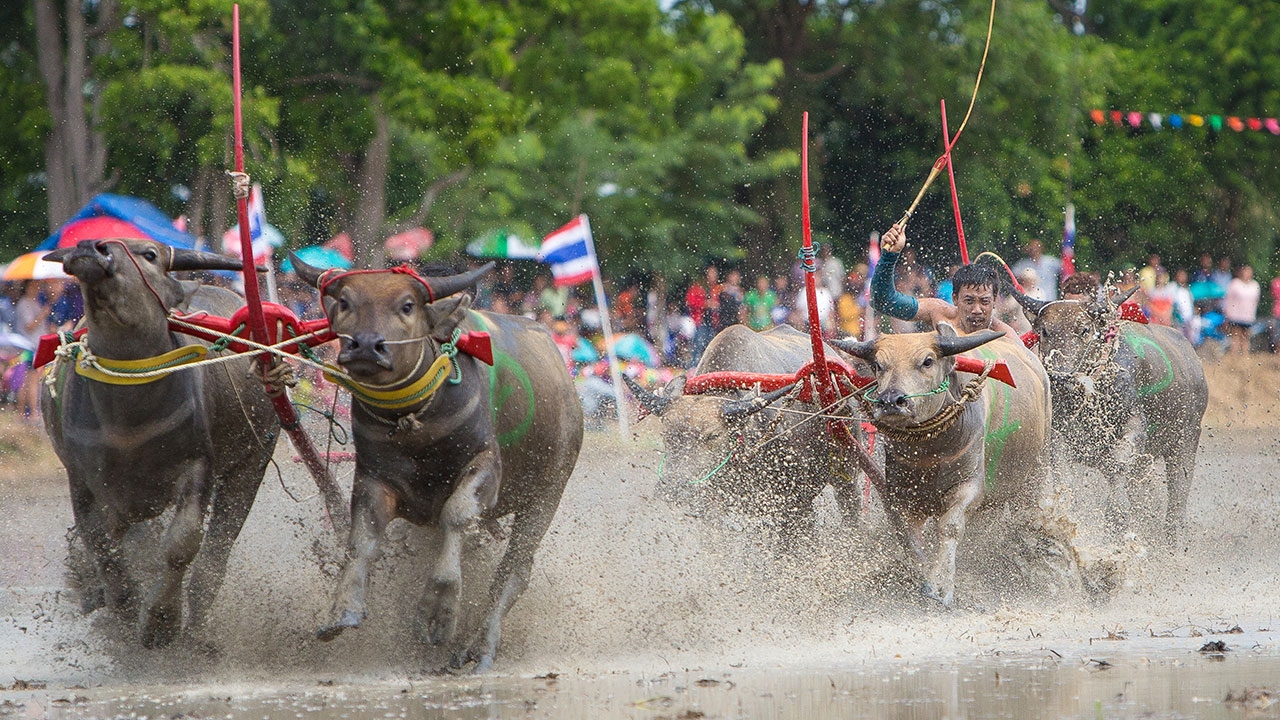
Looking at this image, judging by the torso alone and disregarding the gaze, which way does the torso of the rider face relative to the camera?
toward the camera

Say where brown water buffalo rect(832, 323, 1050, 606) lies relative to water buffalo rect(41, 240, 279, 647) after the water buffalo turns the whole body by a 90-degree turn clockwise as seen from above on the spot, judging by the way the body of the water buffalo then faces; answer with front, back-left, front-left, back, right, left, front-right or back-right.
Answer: back-right

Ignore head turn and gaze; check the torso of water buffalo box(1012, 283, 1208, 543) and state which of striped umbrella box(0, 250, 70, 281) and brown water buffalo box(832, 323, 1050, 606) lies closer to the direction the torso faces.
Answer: the brown water buffalo

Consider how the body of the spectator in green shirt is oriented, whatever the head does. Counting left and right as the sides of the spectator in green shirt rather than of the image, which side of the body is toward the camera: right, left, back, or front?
front

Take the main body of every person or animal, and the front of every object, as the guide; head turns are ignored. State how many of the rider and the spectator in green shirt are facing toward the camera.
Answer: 2

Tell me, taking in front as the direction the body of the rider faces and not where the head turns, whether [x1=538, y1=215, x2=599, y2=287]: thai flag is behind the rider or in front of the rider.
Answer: behind

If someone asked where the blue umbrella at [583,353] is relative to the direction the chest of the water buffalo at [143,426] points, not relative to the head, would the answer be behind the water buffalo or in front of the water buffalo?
behind

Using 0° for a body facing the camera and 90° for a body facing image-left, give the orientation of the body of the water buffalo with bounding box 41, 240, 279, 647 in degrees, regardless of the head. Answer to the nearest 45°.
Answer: approximately 45°

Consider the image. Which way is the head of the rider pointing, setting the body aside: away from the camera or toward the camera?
toward the camera

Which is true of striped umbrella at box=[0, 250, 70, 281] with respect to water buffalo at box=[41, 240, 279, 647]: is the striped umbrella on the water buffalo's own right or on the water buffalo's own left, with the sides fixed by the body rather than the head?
on the water buffalo's own right

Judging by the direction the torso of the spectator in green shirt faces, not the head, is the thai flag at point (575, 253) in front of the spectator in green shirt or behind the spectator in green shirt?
in front

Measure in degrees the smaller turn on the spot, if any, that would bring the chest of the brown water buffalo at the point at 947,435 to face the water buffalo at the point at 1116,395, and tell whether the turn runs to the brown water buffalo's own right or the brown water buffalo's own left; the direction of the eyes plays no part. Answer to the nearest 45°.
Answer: approximately 180°

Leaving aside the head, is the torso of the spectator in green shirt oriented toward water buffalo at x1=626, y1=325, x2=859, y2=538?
yes

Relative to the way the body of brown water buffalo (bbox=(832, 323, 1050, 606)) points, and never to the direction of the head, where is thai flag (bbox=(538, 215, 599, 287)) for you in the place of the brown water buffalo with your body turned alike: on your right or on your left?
on your right

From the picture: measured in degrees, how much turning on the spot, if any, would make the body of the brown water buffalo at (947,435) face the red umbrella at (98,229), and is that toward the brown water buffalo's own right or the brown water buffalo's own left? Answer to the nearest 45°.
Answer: approximately 90° to the brown water buffalo's own right

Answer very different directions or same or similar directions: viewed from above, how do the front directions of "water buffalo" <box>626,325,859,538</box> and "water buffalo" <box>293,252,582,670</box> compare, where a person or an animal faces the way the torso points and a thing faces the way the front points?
same or similar directions

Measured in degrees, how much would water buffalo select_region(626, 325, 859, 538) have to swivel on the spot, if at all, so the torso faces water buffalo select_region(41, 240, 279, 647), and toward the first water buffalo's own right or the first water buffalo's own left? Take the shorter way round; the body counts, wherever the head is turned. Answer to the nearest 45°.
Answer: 0° — it already faces it

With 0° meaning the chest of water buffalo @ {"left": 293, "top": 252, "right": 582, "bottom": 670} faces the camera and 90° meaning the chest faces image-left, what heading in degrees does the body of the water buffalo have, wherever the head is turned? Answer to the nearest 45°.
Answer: approximately 45°

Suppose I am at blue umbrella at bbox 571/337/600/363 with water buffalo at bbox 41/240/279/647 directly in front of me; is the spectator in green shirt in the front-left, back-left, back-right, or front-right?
back-left

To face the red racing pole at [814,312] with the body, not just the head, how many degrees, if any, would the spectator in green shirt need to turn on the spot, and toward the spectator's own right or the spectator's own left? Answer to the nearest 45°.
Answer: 0° — they already face it
